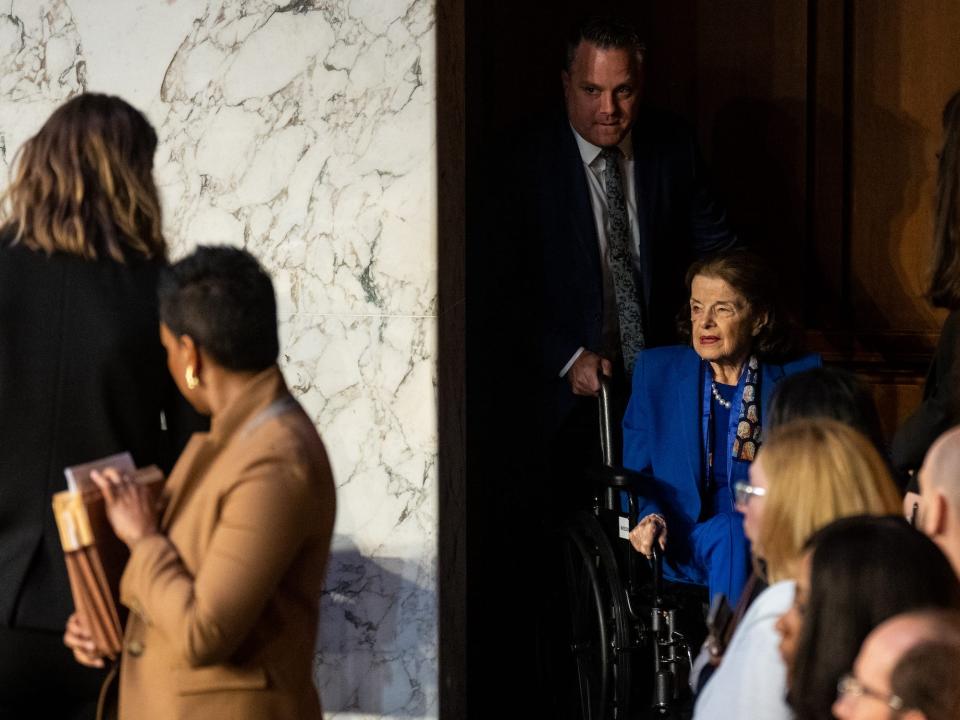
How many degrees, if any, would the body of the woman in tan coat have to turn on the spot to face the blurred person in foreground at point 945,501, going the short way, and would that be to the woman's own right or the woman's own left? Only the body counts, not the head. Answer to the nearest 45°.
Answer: approximately 180°

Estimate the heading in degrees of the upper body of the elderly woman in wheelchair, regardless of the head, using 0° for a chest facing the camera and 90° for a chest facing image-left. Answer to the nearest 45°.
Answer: approximately 0°

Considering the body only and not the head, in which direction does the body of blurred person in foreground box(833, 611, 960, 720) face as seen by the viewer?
to the viewer's left

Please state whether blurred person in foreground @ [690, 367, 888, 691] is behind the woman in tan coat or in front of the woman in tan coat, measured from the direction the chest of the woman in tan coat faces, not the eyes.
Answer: behind

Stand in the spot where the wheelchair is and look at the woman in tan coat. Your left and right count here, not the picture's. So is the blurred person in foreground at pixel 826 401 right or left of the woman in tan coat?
left

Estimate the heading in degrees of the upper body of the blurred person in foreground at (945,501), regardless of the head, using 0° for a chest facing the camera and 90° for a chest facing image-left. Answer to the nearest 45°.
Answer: approximately 135°

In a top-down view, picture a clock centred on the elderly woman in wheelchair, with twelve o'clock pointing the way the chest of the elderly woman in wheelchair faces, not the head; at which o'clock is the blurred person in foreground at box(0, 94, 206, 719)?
The blurred person in foreground is roughly at 1 o'clock from the elderly woman in wheelchair.

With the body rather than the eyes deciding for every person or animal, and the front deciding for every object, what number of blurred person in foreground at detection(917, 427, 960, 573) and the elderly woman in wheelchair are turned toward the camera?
1

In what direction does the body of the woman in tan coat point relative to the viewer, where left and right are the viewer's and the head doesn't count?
facing to the left of the viewer
